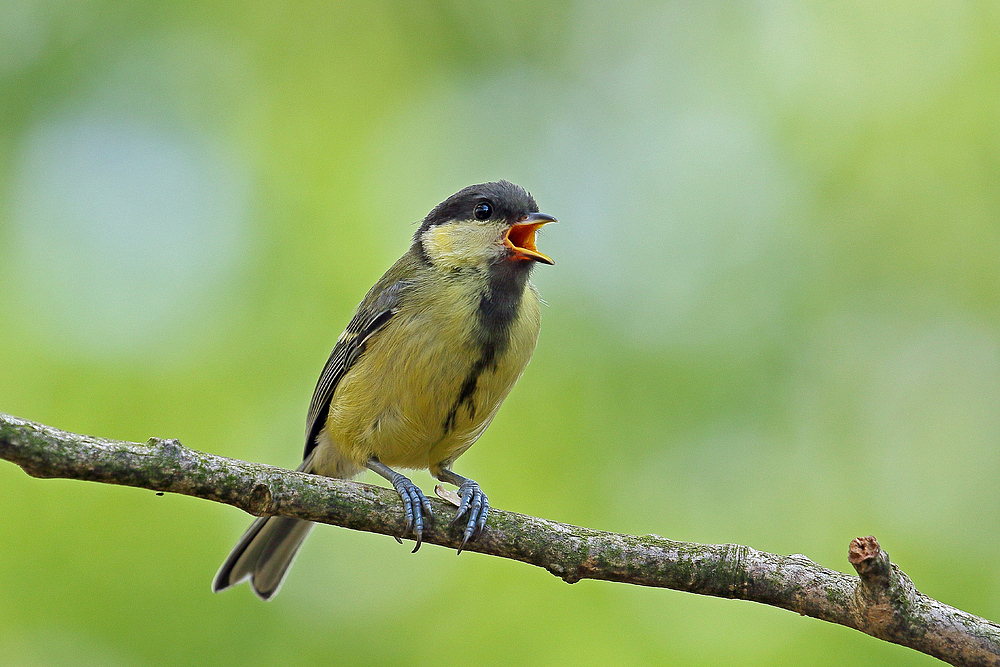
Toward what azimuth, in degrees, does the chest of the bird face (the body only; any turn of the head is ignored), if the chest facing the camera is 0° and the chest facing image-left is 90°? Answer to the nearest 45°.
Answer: approximately 315°
